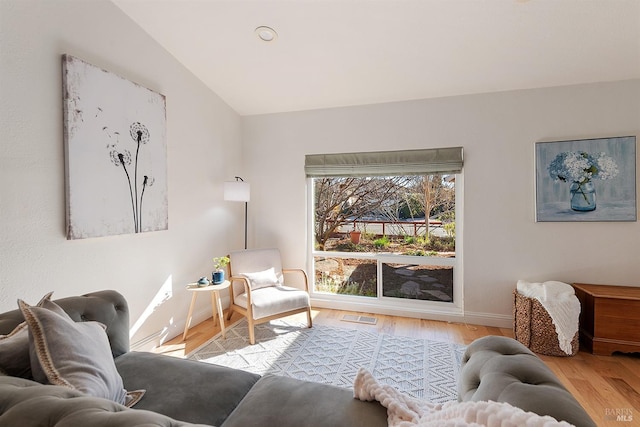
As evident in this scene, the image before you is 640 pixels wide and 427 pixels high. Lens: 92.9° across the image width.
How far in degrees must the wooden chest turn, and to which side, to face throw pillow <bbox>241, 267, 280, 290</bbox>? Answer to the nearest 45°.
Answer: approximately 45° to its right

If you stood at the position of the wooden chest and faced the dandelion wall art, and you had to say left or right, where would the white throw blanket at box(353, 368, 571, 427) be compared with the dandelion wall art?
left

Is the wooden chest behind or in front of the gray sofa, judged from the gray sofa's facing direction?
in front

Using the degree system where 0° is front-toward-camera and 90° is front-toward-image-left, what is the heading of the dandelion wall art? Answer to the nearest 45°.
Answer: approximately 315°

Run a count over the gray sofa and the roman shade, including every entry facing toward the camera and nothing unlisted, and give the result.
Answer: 1

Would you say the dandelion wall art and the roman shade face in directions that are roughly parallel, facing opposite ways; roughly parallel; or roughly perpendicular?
roughly perpendicular

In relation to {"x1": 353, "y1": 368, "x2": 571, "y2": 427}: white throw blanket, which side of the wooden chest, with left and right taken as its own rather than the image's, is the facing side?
front

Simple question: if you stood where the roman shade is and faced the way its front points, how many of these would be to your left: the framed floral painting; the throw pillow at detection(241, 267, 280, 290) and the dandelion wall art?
1

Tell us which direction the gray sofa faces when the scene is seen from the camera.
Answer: facing away from the viewer and to the right of the viewer
